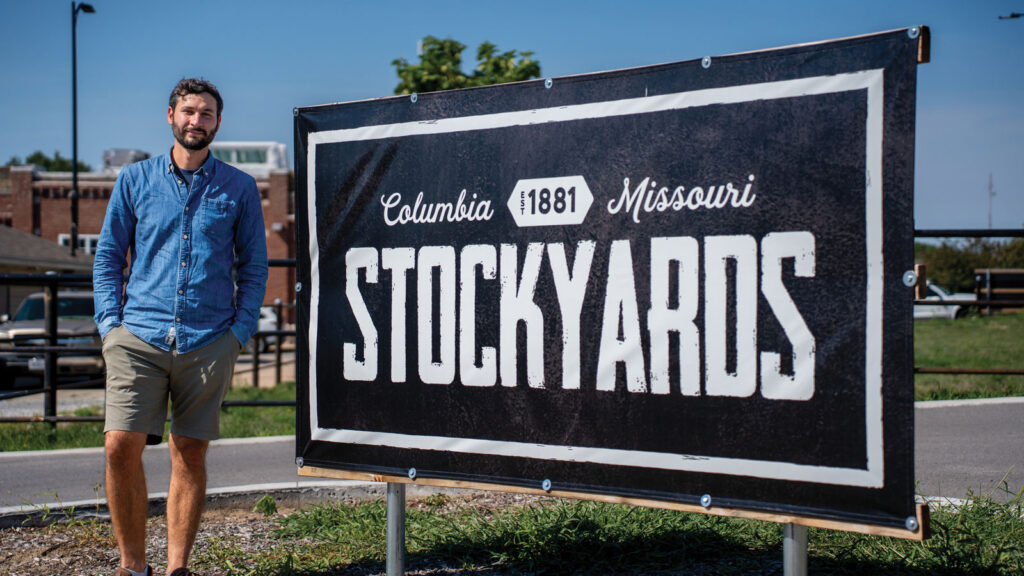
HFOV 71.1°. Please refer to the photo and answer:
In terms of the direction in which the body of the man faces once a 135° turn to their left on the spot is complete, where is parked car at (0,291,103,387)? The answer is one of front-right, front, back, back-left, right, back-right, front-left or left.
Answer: front-left

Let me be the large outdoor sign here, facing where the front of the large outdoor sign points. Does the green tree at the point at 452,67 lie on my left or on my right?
on my right

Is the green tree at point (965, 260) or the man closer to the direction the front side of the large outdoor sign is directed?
the man

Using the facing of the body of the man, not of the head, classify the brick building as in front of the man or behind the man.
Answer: behind

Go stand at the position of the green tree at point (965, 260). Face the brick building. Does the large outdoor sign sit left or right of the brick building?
left

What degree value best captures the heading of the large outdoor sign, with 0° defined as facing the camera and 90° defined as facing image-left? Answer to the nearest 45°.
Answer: approximately 45°

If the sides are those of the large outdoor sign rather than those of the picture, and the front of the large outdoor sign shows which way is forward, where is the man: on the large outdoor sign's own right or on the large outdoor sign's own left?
on the large outdoor sign's own right

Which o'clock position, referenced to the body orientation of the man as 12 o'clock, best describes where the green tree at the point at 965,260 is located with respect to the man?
The green tree is roughly at 8 o'clock from the man.

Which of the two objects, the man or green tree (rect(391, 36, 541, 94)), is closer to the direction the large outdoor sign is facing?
the man
